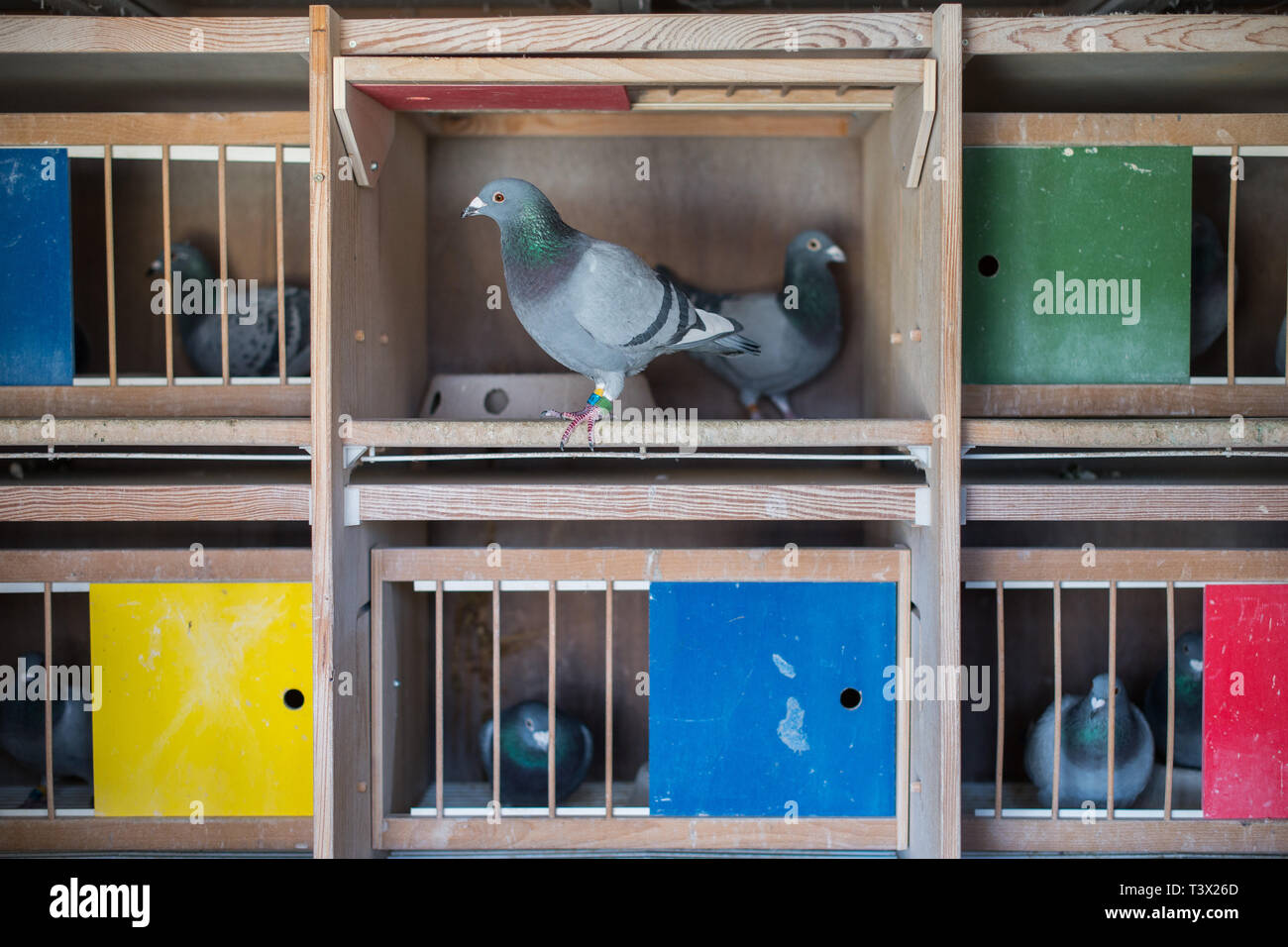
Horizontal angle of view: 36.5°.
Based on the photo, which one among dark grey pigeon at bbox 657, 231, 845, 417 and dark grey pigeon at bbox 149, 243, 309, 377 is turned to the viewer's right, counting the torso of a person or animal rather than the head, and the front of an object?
dark grey pigeon at bbox 657, 231, 845, 417

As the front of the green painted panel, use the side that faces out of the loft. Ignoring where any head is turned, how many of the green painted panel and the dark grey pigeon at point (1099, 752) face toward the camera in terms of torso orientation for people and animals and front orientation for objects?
2

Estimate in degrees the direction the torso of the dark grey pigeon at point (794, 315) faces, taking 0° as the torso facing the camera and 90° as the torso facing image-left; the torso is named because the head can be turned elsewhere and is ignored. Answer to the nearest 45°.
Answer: approximately 270°

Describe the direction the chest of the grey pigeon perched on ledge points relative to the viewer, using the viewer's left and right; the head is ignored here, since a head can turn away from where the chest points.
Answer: facing to the left of the viewer

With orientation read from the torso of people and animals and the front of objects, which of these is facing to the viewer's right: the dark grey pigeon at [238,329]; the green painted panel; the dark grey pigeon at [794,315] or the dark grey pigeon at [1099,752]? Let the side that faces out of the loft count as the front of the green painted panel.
the dark grey pigeon at [794,315]

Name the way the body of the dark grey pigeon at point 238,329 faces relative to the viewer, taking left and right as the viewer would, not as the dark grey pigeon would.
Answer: facing to the left of the viewer

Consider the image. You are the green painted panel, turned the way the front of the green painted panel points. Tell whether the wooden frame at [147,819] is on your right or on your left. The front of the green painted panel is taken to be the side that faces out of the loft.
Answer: on your right

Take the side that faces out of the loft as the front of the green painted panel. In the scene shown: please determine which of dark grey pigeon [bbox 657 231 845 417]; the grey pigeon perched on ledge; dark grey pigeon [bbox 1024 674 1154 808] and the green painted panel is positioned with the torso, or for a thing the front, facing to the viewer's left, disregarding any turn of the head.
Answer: the grey pigeon perched on ledge
